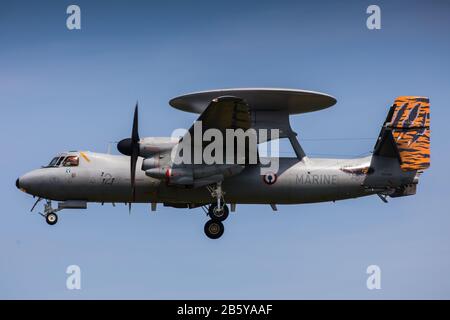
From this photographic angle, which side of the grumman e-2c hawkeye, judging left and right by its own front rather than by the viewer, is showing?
left
